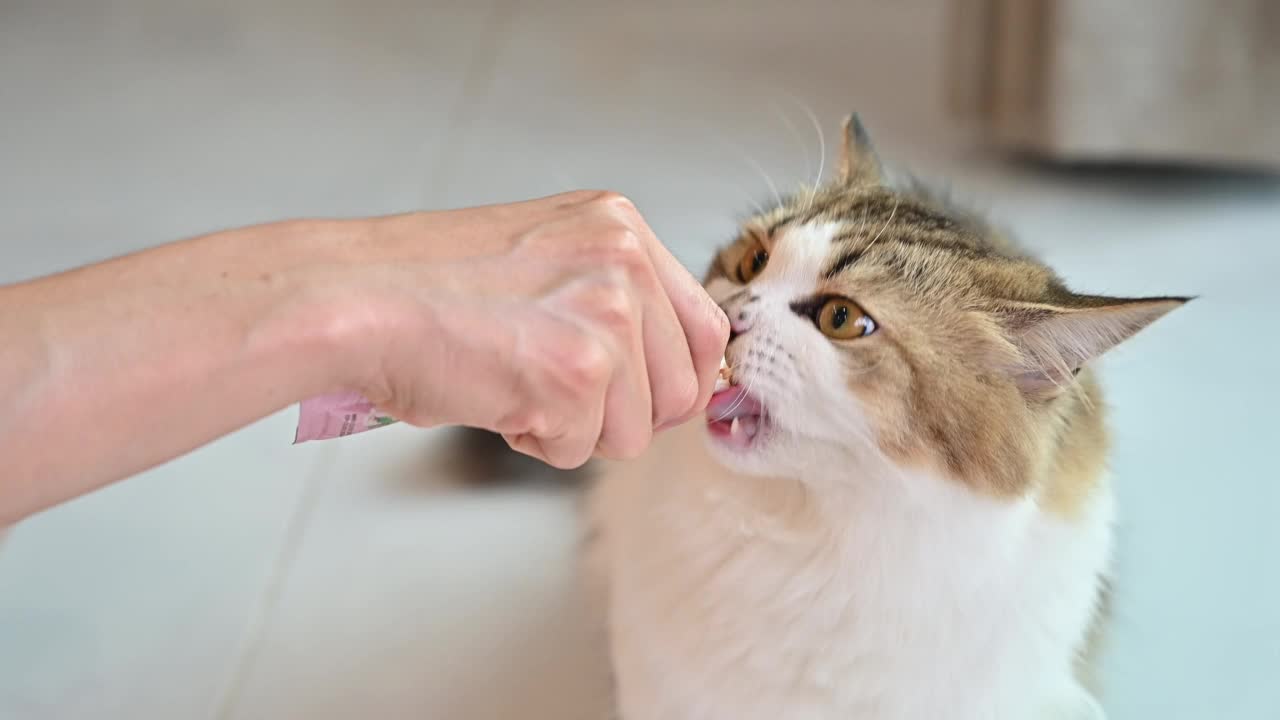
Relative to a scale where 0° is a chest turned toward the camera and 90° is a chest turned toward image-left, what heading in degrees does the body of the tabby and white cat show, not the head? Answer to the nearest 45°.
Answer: approximately 45°
